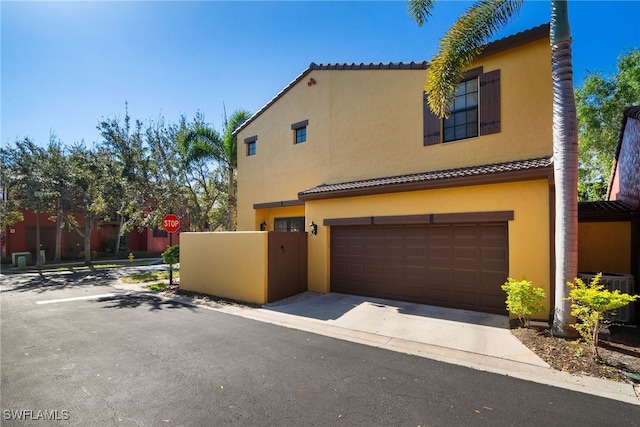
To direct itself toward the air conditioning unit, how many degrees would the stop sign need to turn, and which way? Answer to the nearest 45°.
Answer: approximately 45° to its left

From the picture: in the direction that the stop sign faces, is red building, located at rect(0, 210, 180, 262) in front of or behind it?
behind

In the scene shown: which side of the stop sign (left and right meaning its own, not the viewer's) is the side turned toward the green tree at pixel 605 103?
left

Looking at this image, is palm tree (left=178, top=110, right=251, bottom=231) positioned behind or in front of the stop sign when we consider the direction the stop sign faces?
behind

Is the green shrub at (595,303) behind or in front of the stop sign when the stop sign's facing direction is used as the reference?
in front

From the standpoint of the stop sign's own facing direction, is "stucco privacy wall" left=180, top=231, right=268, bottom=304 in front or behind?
in front

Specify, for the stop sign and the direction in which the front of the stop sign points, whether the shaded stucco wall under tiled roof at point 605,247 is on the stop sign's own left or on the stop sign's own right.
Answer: on the stop sign's own left

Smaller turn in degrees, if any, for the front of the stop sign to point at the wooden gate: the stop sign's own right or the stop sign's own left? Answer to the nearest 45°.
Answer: approximately 45° to the stop sign's own left

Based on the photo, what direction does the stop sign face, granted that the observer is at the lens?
facing the viewer

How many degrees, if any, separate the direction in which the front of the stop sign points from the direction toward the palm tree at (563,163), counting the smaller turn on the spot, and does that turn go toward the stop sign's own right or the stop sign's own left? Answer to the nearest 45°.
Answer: approximately 45° to the stop sign's own left

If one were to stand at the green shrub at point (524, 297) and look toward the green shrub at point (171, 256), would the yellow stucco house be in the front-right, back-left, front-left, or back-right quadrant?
front-right

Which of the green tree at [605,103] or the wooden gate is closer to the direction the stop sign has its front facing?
the wooden gate
